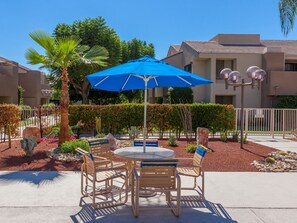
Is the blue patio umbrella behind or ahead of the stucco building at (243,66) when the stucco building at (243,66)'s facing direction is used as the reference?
ahead

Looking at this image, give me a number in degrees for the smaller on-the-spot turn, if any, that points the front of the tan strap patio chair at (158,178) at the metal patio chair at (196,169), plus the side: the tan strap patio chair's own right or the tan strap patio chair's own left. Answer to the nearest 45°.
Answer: approximately 45° to the tan strap patio chair's own right

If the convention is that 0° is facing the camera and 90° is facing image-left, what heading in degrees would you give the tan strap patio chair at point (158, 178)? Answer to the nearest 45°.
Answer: approximately 180°

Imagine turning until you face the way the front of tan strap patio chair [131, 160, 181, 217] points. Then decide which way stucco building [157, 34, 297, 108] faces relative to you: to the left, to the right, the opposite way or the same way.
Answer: the opposite way

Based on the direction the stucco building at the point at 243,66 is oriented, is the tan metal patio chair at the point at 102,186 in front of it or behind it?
in front

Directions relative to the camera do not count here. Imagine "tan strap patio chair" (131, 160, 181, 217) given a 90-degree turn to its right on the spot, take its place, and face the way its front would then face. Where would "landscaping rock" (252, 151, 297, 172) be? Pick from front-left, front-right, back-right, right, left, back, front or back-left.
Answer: front-left

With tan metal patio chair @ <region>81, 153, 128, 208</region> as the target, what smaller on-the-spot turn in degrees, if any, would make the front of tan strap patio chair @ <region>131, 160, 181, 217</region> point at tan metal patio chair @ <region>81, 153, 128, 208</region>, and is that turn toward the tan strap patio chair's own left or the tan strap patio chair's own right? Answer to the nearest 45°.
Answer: approximately 45° to the tan strap patio chair's own left

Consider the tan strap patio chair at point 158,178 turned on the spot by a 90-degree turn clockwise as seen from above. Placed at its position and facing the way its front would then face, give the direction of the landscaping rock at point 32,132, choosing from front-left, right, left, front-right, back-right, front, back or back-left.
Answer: back-left

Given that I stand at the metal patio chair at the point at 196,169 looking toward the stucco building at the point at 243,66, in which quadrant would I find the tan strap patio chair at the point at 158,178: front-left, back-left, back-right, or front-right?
back-left

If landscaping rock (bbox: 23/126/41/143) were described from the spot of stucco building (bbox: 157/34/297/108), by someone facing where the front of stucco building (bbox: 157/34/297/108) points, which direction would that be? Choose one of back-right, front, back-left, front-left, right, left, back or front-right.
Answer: front-right

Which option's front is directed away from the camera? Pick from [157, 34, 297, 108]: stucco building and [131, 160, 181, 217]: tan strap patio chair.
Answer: the tan strap patio chair

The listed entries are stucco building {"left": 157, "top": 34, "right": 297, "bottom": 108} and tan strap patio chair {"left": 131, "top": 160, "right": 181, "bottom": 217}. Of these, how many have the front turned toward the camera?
1

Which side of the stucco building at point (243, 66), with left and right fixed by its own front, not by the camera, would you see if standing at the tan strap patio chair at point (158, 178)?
front

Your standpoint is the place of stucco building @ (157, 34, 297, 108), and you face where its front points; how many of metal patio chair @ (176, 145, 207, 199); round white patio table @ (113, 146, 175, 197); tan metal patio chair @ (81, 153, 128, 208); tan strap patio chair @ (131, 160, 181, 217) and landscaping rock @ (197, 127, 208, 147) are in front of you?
5

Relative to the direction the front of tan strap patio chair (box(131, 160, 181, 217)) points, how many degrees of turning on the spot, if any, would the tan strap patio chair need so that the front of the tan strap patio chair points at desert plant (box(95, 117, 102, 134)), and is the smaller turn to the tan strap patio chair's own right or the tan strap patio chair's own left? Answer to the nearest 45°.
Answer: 0° — it already faces it
